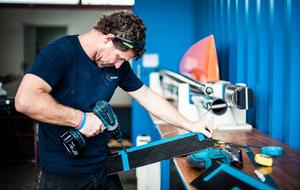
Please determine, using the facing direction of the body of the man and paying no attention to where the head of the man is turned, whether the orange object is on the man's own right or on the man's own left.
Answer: on the man's own left

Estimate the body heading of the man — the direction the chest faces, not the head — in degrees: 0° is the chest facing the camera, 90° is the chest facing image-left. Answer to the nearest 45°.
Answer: approximately 315°

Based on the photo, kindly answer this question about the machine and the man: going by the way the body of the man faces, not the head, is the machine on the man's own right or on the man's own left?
on the man's own left
